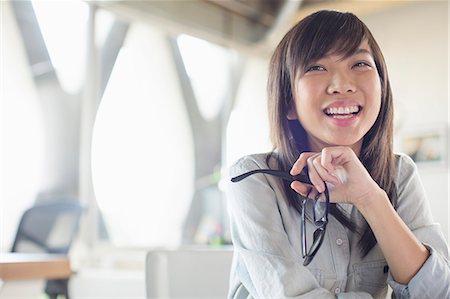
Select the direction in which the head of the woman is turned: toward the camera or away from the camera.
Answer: toward the camera

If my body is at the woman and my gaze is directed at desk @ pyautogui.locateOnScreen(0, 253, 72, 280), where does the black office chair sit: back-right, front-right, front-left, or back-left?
front-right

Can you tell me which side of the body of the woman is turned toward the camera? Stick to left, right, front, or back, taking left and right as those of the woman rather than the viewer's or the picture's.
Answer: front

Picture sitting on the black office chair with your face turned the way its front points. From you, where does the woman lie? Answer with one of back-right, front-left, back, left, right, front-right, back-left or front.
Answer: front-left

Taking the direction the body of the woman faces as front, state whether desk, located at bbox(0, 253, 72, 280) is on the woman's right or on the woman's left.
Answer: on the woman's right

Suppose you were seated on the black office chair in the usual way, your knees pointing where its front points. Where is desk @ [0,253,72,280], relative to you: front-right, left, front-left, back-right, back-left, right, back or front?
front-left

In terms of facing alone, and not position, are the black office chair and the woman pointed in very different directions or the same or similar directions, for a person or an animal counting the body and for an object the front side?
same or similar directions

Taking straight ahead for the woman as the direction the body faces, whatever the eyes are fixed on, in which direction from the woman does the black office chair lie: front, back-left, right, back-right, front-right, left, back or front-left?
back-right

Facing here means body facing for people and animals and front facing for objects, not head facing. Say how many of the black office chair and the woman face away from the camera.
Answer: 0
